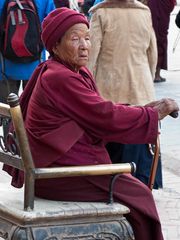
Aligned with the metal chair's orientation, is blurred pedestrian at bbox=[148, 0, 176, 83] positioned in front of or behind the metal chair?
in front

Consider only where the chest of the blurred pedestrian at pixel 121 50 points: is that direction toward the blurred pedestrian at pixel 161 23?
yes

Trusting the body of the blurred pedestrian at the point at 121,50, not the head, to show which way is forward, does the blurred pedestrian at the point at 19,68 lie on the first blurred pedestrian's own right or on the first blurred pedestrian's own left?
on the first blurred pedestrian's own left

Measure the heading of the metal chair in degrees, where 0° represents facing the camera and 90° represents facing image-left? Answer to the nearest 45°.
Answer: approximately 225°

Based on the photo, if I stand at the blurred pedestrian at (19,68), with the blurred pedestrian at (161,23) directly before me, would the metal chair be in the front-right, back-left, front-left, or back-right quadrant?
back-right

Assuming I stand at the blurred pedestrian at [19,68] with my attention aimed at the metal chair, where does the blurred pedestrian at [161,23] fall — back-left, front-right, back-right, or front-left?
back-left

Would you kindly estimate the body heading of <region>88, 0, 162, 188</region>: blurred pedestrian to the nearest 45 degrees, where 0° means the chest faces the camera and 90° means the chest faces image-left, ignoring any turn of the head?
approximately 180°

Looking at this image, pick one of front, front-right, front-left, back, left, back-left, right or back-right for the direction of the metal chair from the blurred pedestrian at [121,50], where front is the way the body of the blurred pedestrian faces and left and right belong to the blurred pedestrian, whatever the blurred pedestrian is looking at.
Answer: back
